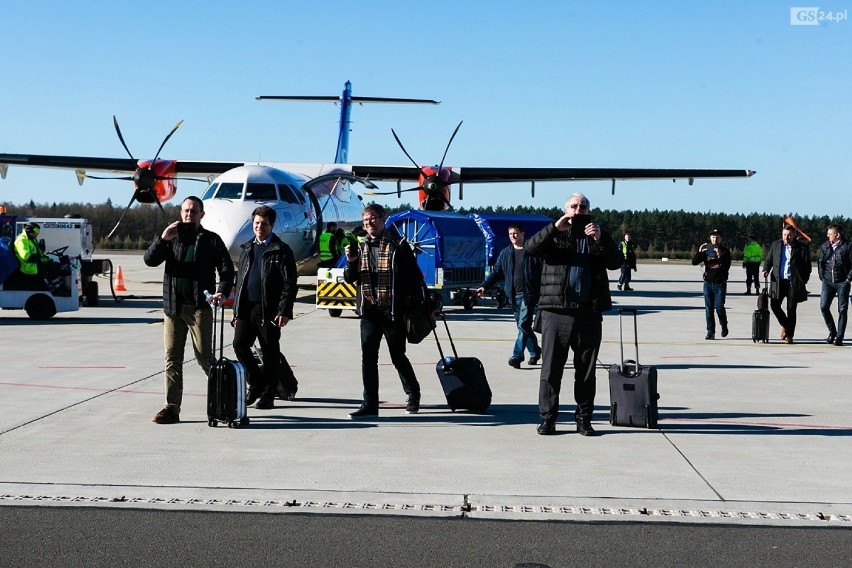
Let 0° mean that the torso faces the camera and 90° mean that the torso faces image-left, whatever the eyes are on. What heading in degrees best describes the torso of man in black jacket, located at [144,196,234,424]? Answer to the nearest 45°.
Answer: approximately 0°

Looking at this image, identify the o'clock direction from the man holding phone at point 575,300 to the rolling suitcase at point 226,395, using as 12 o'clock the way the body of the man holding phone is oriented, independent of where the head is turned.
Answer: The rolling suitcase is roughly at 3 o'clock from the man holding phone.

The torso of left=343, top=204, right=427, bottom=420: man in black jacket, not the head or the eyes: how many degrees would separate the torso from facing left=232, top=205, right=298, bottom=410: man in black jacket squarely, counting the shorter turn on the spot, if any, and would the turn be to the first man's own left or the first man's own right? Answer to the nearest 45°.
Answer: approximately 45° to the first man's own right

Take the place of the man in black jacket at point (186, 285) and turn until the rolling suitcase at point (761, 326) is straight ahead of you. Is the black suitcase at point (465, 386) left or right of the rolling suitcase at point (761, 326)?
right

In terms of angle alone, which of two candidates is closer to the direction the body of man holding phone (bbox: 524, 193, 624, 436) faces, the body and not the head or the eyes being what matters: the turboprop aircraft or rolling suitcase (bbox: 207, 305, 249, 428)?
the rolling suitcase

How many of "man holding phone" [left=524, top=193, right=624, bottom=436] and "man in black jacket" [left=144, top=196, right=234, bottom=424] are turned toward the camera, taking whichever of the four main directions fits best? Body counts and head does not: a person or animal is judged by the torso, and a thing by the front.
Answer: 2

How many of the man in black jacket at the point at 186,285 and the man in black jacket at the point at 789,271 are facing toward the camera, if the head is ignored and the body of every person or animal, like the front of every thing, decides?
2

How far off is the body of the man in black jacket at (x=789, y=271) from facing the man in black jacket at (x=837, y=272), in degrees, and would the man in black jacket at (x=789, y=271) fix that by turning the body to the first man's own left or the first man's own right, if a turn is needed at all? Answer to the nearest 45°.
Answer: approximately 90° to the first man's own left

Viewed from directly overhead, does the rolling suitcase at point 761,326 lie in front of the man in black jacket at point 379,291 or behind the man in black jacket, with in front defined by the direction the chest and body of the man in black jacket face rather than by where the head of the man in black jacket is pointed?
behind

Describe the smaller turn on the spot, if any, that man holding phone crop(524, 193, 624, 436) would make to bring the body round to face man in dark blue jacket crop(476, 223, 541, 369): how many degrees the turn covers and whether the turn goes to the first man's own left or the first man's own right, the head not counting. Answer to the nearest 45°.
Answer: approximately 180°
